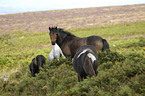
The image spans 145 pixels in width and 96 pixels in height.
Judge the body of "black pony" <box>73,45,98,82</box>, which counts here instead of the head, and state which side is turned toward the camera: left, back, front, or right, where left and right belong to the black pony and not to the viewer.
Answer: back

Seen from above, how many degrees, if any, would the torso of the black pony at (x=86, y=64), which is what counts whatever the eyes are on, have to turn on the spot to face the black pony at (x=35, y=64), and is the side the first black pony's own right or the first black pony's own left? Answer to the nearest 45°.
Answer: approximately 45° to the first black pony's own left

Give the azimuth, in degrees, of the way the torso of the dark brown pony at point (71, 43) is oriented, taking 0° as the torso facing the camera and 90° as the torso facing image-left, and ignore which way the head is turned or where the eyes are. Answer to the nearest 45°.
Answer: approximately 90°

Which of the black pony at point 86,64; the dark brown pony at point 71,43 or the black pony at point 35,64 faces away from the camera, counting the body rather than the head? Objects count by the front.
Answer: the black pony at point 86,64

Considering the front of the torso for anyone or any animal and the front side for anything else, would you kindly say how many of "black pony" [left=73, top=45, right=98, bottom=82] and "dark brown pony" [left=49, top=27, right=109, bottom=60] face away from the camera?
1

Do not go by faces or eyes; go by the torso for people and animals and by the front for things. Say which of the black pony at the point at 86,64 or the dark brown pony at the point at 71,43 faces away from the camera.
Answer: the black pony

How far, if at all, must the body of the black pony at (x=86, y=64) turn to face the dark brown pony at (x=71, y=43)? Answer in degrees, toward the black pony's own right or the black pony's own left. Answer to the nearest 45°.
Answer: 0° — it already faces it

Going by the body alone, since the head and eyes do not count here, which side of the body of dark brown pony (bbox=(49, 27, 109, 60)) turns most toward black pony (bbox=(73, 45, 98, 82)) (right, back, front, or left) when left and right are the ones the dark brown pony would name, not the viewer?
left
